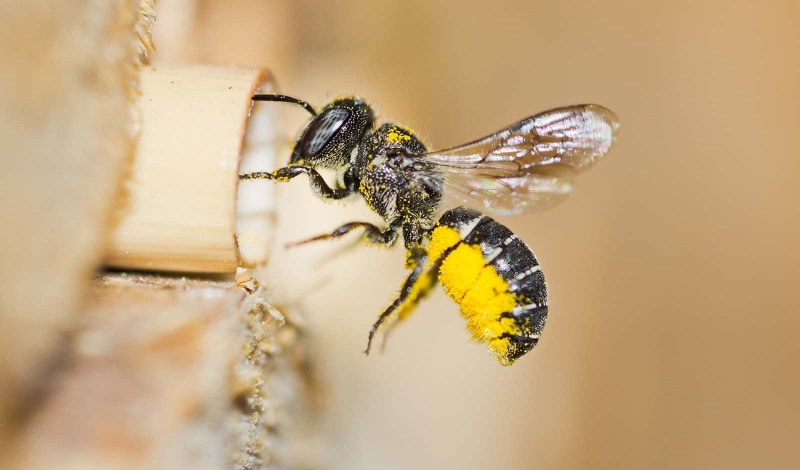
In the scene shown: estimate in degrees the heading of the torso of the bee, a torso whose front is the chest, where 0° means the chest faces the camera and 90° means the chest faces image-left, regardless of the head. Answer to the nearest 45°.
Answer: approximately 90°
